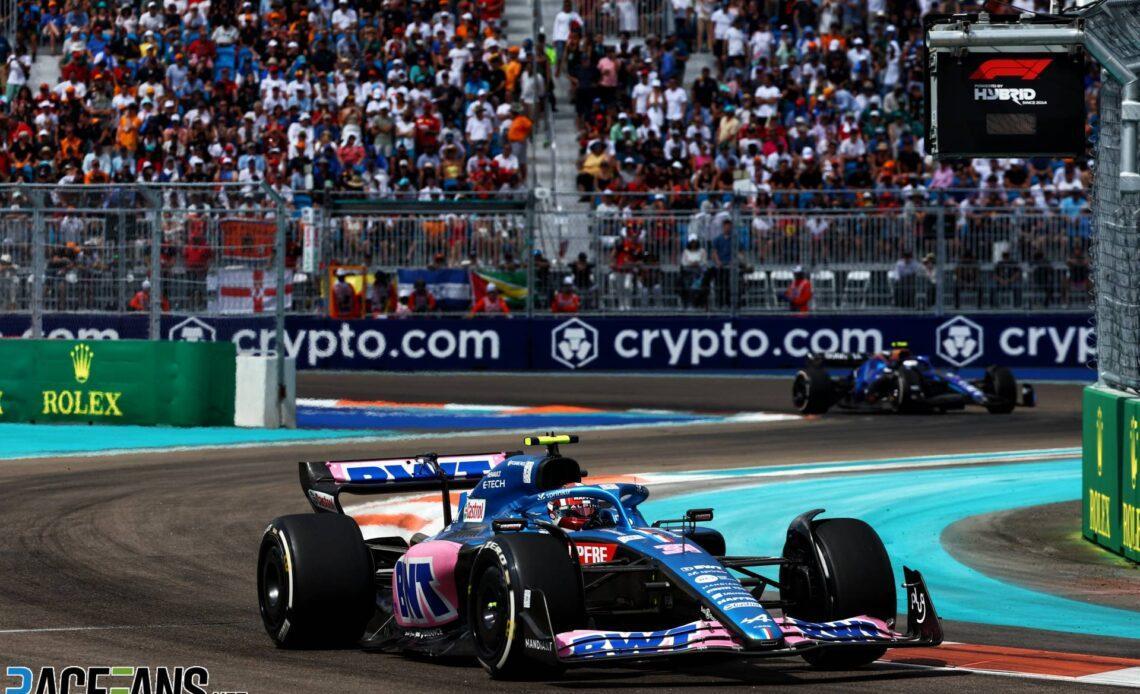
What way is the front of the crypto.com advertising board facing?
toward the camera

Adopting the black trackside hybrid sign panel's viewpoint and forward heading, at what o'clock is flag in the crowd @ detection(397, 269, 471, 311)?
The flag in the crowd is roughly at 5 o'clock from the black trackside hybrid sign panel.

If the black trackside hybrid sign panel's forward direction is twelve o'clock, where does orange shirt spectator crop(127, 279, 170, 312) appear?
The orange shirt spectator is roughly at 4 o'clock from the black trackside hybrid sign panel.

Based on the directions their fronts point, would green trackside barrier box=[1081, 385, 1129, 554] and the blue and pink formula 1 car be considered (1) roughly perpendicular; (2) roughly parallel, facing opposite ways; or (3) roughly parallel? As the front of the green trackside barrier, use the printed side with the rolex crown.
roughly perpendicular

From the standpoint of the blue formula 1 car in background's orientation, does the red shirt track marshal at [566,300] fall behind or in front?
behind

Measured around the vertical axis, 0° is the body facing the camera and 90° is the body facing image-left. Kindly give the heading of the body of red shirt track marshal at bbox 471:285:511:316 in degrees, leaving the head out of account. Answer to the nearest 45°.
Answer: approximately 0°

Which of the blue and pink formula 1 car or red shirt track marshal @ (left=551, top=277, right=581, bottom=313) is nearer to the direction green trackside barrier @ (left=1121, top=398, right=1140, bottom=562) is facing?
the blue and pink formula 1 car

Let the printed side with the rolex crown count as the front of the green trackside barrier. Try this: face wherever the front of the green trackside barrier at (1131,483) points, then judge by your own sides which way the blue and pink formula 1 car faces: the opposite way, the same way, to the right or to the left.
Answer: to the left

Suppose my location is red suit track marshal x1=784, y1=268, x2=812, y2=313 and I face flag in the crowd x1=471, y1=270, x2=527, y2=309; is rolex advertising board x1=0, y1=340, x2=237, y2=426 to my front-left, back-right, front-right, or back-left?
front-left

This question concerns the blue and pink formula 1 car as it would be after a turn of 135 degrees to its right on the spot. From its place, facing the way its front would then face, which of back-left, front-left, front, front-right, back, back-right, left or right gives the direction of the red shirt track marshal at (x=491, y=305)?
right

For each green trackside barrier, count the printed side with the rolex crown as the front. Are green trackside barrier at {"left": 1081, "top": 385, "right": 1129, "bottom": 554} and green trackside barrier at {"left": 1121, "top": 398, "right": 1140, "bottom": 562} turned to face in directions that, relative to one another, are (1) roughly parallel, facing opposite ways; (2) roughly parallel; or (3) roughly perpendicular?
roughly parallel

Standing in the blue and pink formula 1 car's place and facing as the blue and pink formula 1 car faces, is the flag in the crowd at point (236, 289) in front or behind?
behind

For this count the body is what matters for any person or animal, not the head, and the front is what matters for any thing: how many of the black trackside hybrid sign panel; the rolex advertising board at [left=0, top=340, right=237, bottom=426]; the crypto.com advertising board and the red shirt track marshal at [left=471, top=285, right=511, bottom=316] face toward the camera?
4

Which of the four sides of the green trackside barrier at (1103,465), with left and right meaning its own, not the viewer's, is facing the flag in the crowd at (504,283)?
right

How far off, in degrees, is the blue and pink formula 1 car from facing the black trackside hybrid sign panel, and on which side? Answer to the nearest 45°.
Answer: approximately 90° to its left

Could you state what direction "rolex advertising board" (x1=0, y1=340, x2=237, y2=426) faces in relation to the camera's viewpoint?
facing the viewer
